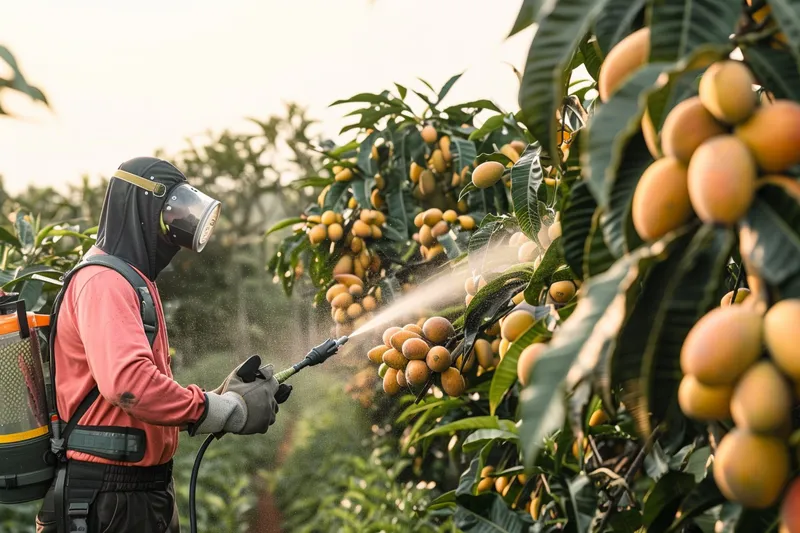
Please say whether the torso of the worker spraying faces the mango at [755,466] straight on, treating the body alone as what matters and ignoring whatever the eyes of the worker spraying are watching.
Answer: no

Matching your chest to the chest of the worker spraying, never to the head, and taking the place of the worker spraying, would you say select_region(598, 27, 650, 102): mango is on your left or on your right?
on your right

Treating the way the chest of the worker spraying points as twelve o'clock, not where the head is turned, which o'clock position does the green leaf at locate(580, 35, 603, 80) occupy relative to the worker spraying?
The green leaf is roughly at 2 o'clock from the worker spraying.

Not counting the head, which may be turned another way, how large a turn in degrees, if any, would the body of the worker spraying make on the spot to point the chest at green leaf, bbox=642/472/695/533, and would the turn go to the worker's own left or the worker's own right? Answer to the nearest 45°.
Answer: approximately 45° to the worker's own right

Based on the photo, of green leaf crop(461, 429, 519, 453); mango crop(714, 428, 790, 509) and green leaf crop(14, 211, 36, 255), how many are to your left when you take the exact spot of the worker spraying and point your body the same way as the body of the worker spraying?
1

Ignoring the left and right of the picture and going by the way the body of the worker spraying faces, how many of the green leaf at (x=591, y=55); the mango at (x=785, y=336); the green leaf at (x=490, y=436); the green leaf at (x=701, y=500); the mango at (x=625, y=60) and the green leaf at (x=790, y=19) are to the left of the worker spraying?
0

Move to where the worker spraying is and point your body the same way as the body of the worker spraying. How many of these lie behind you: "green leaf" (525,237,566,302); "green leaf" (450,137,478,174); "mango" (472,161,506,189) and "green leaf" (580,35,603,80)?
0

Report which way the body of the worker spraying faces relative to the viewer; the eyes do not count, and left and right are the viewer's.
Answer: facing to the right of the viewer

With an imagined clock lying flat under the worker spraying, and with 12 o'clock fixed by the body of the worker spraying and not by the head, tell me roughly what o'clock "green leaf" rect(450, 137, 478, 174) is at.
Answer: The green leaf is roughly at 11 o'clock from the worker spraying.

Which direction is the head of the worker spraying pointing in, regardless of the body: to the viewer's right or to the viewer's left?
to the viewer's right

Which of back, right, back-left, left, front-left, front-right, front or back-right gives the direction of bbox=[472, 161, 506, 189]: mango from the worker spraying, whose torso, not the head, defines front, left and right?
front-right
